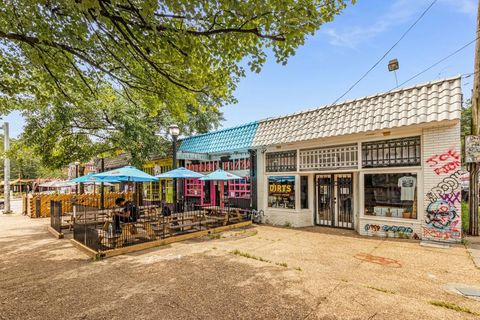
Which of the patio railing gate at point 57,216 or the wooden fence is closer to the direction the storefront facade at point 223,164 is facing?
the patio railing gate

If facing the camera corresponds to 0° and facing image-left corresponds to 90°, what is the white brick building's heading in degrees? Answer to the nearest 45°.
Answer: approximately 45°

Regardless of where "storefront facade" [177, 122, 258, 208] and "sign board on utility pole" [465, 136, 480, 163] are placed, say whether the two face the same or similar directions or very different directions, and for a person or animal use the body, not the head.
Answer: same or similar directions

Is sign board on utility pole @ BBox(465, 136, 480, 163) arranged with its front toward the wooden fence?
no

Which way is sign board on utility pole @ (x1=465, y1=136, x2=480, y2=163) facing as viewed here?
toward the camera

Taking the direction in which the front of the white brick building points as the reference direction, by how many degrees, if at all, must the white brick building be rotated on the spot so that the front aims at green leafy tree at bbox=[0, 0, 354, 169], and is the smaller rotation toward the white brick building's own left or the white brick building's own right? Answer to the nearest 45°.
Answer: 0° — it already faces it

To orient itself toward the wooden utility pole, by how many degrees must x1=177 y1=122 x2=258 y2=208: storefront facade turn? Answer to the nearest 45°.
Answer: approximately 90° to its left

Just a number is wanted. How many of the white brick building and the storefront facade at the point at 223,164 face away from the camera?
0

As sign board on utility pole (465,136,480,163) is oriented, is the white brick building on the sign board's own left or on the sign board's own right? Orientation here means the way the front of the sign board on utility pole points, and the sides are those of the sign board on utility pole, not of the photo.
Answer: on the sign board's own right

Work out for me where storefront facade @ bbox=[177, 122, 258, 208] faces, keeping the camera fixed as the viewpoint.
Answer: facing the viewer and to the left of the viewer

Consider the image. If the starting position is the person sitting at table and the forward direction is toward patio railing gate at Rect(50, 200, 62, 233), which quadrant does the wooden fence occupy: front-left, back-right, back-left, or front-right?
front-right

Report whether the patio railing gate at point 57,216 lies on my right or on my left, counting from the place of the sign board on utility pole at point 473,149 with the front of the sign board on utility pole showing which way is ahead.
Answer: on my right

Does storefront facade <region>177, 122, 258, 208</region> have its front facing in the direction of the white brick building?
no
